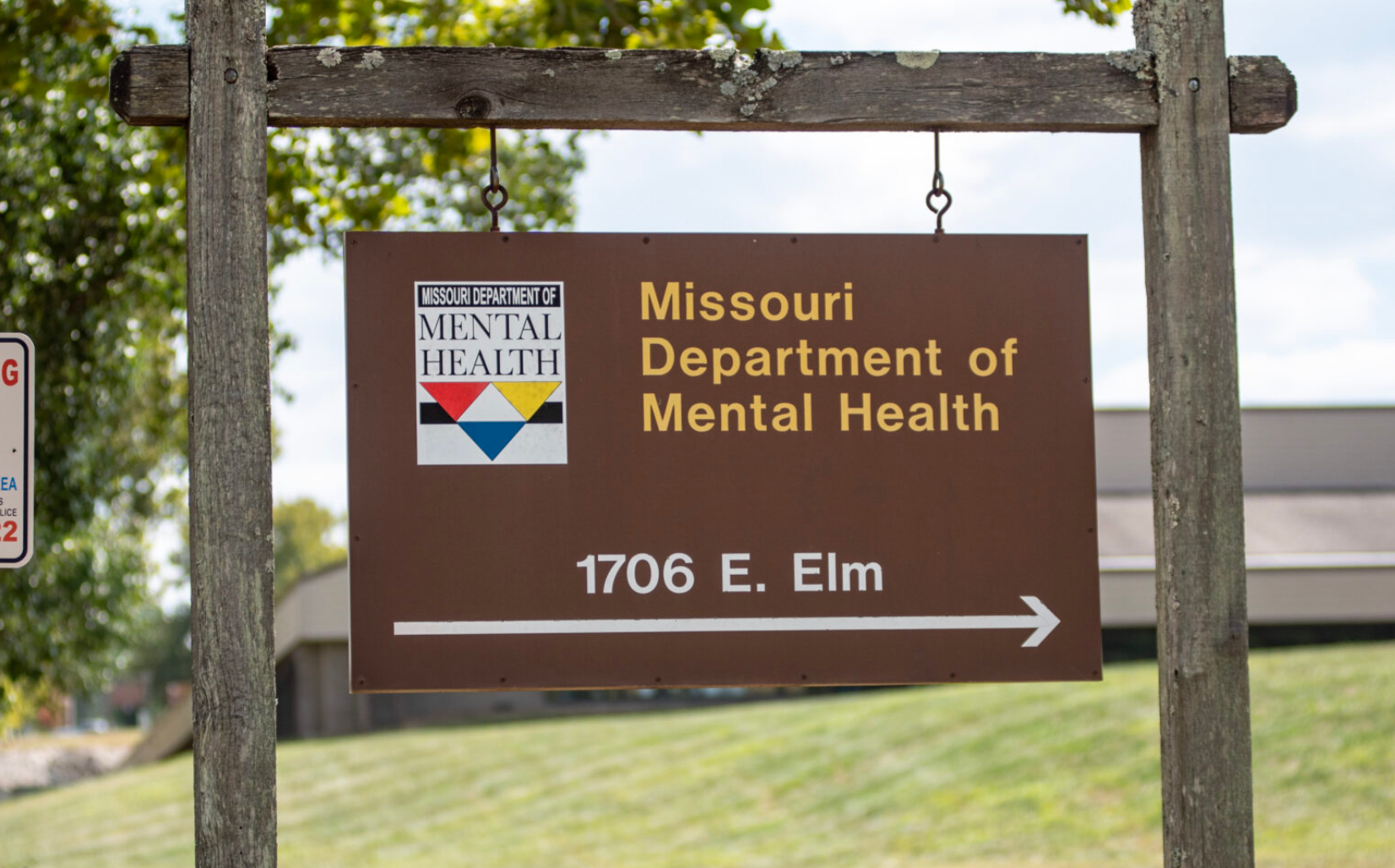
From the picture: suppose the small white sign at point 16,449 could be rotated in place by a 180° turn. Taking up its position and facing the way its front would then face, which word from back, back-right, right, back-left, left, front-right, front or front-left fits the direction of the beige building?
front-right

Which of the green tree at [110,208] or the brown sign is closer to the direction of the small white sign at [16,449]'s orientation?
the brown sign

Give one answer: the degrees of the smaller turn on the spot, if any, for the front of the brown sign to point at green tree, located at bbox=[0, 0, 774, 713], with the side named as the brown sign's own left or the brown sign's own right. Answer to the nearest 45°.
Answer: approximately 135° to the brown sign's own right

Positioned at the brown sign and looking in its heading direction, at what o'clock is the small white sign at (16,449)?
The small white sign is roughly at 3 o'clock from the brown sign.

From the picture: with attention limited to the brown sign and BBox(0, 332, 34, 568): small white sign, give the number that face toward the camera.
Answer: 2

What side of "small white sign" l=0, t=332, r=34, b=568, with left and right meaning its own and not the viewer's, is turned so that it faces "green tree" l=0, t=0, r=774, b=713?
back

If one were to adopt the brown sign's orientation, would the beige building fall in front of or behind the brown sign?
behind

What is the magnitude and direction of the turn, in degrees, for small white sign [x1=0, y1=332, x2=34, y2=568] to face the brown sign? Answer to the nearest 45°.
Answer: approximately 45° to its left

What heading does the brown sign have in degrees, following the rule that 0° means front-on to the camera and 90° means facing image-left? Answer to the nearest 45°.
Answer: approximately 0°

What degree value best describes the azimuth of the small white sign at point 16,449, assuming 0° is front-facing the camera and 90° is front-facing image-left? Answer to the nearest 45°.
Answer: approximately 0°
